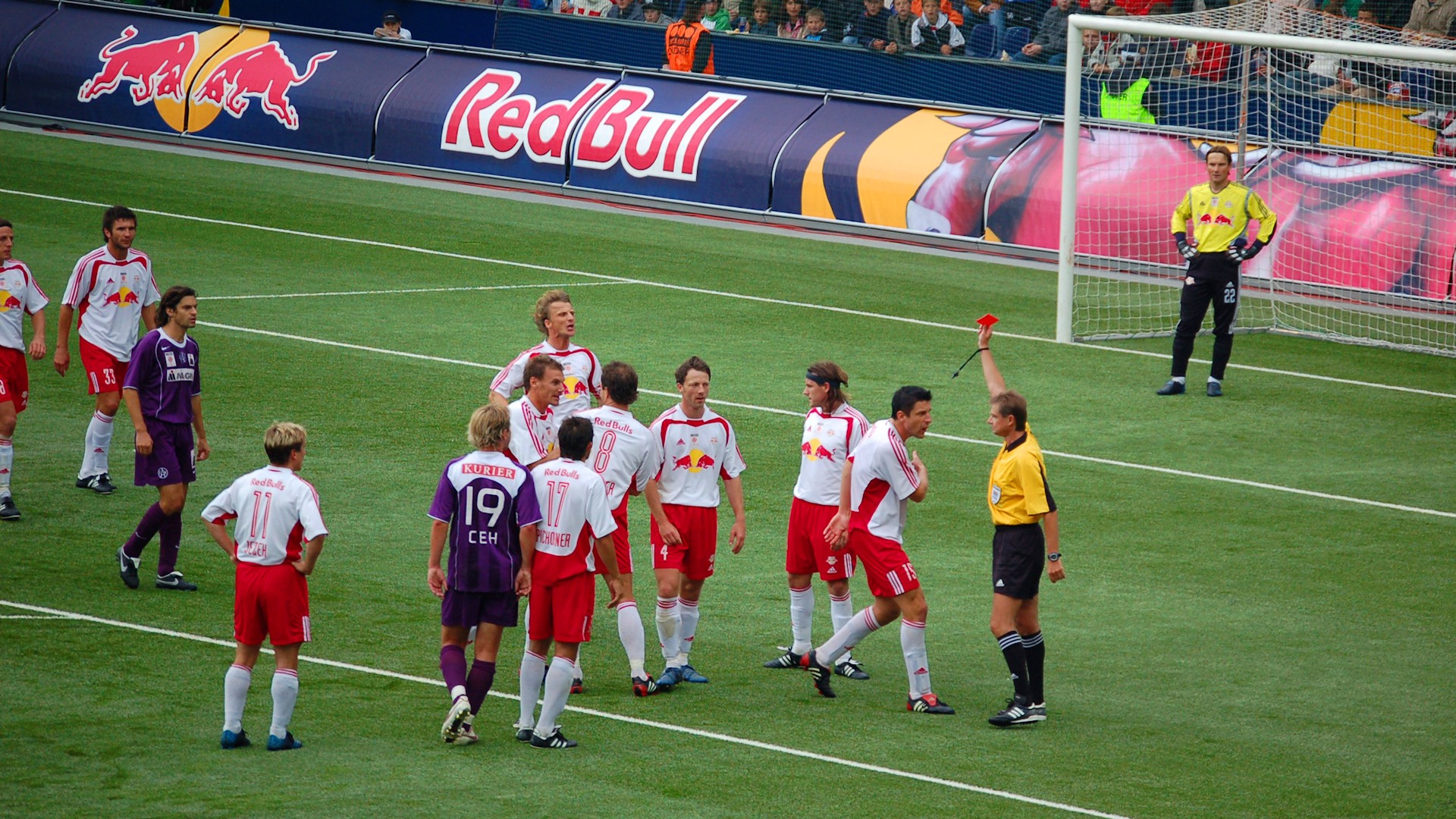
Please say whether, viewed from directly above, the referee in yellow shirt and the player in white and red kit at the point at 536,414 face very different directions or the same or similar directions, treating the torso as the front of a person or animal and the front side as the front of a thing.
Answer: very different directions

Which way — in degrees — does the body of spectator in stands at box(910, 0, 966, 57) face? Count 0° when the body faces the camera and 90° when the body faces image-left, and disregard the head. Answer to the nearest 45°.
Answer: approximately 0°

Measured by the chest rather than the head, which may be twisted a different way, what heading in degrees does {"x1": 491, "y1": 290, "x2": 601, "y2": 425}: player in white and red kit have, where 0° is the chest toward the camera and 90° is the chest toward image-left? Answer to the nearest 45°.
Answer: approximately 315°

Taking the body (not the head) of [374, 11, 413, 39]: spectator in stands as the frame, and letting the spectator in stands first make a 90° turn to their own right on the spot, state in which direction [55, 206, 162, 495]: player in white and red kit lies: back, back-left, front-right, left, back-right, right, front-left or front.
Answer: left

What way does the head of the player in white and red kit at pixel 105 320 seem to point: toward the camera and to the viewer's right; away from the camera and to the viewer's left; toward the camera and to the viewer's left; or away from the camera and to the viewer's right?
toward the camera and to the viewer's right

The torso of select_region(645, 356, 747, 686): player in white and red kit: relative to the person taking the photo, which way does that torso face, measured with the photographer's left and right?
facing the viewer

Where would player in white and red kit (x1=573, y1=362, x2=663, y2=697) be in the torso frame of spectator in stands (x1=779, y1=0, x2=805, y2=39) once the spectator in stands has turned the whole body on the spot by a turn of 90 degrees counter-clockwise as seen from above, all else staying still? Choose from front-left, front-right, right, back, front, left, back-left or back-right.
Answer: right

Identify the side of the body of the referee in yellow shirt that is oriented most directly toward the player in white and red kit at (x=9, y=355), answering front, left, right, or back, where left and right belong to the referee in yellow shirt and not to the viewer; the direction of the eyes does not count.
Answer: front

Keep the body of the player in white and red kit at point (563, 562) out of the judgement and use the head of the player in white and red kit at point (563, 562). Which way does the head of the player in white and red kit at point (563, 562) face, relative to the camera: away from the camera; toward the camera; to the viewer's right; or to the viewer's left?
away from the camera

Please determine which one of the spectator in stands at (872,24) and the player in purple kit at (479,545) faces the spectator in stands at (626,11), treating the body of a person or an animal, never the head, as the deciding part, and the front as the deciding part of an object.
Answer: the player in purple kit

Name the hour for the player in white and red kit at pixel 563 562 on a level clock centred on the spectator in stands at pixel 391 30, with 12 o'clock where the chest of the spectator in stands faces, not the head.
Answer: The player in white and red kit is roughly at 12 o'clock from the spectator in stands.

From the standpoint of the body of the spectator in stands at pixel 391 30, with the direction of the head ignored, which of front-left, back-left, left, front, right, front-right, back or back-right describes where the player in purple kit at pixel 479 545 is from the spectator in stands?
front

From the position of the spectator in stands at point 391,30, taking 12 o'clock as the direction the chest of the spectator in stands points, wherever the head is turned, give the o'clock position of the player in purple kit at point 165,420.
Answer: The player in purple kit is roughly at 12 o'clock from the spectator in stands.

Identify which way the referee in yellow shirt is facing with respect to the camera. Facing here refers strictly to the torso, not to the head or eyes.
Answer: to the viewer's left

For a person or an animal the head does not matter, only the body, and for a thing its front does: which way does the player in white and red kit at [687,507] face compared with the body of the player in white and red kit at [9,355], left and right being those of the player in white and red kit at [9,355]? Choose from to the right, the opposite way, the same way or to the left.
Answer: the same way

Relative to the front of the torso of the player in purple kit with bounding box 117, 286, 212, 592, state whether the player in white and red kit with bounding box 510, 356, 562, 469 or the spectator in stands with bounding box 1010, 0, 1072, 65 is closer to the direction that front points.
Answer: the player in white and red kit

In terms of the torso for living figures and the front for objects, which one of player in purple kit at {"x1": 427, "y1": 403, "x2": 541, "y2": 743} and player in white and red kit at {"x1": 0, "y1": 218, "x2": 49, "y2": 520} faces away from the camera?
the player in purple kit

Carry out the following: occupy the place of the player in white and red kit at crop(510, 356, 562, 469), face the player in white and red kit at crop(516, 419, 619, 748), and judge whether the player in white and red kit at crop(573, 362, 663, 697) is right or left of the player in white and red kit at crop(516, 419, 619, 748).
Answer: left

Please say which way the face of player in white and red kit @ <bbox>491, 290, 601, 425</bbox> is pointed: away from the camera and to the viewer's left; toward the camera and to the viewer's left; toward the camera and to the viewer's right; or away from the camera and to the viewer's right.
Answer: toward the camera and to the viewer's right

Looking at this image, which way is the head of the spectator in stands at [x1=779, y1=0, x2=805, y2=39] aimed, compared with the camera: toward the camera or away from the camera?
toward the camera

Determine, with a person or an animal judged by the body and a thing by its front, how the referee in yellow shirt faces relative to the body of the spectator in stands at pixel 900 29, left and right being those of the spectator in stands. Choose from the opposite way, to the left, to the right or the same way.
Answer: to the right

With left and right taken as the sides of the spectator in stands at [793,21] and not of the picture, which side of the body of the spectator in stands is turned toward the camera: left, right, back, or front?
front
